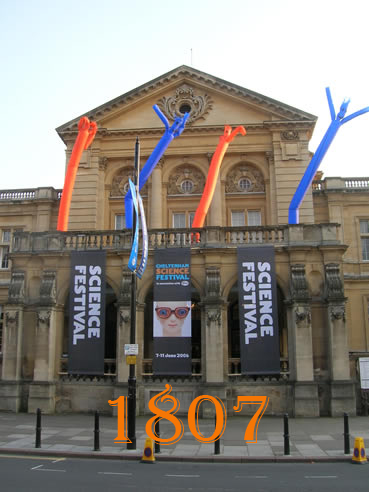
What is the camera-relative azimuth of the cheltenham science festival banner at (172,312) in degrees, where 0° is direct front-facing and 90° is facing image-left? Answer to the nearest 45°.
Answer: approximately 0°

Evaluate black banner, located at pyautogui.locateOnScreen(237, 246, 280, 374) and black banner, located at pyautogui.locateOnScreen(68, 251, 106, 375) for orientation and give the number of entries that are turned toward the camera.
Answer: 2

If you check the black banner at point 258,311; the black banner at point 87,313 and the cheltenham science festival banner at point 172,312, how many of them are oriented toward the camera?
3

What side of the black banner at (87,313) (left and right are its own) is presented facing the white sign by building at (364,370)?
left

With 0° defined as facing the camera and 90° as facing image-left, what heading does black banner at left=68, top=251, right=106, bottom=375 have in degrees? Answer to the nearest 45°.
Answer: approximately 0°

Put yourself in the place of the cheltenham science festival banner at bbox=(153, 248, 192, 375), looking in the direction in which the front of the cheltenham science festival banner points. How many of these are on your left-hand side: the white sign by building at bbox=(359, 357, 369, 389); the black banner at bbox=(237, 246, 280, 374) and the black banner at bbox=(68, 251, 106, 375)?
2

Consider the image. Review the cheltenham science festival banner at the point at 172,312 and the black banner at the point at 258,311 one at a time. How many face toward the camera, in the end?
2
